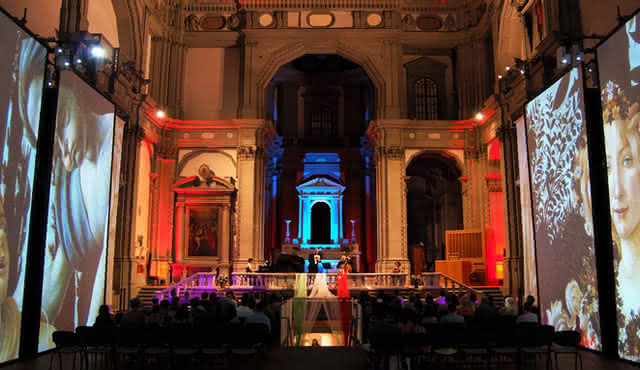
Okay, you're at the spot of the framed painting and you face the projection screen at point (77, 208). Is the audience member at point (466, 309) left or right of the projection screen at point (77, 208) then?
left

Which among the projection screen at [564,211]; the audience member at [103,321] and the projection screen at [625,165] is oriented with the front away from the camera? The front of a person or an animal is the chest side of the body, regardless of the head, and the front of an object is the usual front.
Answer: the audience member

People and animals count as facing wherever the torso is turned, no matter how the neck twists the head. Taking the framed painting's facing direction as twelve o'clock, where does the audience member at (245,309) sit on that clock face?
The audience member is roughly at 12 o'clock from the framed painting.

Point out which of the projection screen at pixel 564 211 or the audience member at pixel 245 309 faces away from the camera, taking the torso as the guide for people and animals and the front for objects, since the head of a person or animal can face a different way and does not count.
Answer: the audience member

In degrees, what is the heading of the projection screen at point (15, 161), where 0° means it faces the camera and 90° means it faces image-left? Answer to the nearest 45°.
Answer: approximately 315°

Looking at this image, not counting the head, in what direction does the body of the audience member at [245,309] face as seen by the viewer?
away from the camera

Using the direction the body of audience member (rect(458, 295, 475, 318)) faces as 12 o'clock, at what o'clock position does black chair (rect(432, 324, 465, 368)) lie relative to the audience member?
The black chair is roughly at 6 o'clock from the audience member.

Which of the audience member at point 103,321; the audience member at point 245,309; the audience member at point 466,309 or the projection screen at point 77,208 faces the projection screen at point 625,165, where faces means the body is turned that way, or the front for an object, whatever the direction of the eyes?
the projection screen at point 77,208

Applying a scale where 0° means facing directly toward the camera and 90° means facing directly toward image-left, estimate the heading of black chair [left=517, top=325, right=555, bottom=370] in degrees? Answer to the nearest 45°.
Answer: approximately 180°

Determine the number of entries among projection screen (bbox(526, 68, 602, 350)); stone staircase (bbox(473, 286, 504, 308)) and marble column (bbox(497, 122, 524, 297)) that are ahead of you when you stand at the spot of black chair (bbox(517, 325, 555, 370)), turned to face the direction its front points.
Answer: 3

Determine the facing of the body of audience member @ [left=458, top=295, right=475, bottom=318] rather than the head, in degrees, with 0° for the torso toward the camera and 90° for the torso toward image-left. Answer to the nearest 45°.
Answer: approximately 180°

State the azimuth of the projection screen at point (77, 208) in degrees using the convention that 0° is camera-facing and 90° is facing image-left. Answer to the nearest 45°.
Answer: approximately 315°

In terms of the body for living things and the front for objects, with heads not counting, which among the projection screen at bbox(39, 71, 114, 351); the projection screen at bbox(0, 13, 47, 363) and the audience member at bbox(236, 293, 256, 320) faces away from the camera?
the audience member
